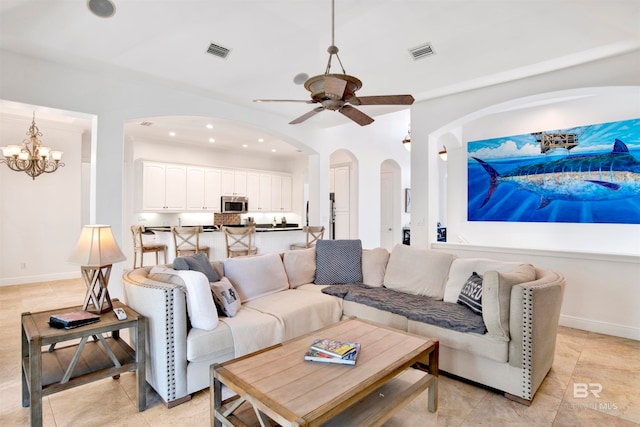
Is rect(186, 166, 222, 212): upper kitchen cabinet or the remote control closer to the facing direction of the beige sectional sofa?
the remote control

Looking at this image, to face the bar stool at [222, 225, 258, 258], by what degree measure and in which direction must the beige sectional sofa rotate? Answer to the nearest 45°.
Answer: approximately 135° to its right

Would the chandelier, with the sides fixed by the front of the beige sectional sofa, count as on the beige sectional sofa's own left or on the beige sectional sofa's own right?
on the beige sectional sofa's own right

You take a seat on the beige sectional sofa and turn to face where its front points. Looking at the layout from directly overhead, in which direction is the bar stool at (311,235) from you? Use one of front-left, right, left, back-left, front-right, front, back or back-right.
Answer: back

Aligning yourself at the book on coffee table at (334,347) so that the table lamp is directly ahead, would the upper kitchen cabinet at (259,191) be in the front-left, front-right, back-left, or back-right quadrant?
front-right

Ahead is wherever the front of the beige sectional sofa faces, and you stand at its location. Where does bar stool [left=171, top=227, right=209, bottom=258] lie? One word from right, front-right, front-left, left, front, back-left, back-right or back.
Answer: back-right

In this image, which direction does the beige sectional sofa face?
toward the camera

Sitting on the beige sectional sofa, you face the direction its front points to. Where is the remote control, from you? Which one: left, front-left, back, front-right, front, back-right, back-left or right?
right

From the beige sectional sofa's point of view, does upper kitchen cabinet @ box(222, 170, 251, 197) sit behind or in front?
behind

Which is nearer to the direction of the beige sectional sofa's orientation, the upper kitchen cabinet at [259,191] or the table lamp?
the table lamp

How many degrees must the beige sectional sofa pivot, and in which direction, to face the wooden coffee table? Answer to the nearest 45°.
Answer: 0° — it already faces it
